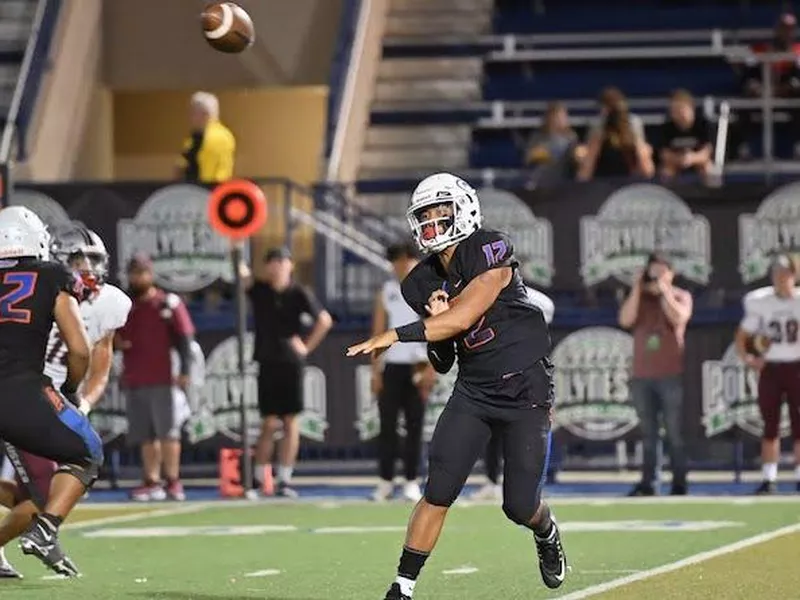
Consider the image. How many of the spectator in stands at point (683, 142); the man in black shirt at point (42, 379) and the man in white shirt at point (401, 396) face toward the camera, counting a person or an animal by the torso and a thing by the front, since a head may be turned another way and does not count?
2

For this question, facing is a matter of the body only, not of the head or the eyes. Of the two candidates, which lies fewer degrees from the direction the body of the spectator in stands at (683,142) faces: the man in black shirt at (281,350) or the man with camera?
the man with camera

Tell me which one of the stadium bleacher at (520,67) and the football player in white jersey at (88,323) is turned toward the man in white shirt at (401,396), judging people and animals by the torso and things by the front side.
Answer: the stadium bleacher
